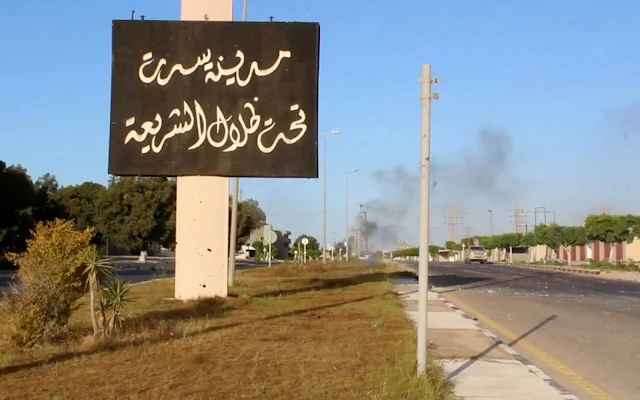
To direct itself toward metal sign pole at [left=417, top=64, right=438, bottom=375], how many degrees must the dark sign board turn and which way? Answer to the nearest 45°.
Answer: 0° — it already faces it

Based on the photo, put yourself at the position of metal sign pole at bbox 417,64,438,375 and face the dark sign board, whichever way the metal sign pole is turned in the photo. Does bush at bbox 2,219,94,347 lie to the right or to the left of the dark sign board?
left

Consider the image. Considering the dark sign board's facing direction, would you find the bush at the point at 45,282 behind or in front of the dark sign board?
in front

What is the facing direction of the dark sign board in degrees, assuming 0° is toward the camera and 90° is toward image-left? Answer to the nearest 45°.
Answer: approximately 0°

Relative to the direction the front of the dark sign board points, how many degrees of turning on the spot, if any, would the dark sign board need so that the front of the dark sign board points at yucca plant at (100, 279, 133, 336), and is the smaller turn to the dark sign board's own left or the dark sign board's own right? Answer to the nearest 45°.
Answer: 0° — it already faces it

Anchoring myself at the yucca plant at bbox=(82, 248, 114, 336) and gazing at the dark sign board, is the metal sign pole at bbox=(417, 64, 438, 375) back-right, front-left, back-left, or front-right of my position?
back-right

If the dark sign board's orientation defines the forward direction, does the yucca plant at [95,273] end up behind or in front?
in front
